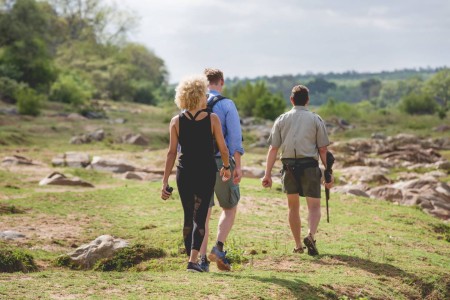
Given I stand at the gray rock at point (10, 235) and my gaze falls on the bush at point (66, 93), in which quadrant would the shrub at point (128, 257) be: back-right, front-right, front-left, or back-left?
back-right

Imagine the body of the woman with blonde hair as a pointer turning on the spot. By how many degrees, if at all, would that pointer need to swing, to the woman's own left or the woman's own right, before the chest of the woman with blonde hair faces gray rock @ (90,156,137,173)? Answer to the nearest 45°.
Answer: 0° — they already face it

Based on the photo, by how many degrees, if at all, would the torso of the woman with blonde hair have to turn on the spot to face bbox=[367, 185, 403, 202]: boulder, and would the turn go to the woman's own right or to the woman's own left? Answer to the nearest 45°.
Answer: approximately 45° to the woman's own right

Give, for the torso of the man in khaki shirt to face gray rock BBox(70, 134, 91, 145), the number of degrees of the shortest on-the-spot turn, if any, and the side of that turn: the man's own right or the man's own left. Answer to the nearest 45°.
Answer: approximately 45° to the man's own left

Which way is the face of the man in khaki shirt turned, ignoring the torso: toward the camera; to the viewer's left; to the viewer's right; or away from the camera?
away from the camera

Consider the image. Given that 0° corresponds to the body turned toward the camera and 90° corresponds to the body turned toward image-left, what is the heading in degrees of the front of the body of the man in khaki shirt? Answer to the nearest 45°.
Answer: approximately 180°

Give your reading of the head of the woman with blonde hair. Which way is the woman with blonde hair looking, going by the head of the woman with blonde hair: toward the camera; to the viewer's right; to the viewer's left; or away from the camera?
away from the camera

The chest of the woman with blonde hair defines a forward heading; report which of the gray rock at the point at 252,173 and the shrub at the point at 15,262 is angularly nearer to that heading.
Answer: the gray rock

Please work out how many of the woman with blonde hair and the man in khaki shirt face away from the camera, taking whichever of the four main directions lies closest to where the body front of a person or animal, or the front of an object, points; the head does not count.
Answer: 2

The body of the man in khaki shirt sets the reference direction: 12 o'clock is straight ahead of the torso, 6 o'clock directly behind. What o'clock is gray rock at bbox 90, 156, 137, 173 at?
The gray rock is roughly at 11 o'clock from the man in khaki shirt.

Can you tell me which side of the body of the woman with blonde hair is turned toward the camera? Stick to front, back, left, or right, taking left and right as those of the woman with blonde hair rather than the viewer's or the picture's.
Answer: back

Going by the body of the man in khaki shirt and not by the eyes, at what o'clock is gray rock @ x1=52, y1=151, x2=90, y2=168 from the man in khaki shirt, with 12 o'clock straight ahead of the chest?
The gray rock is roughly at 11 o'clock from the man in khaki shirt.
